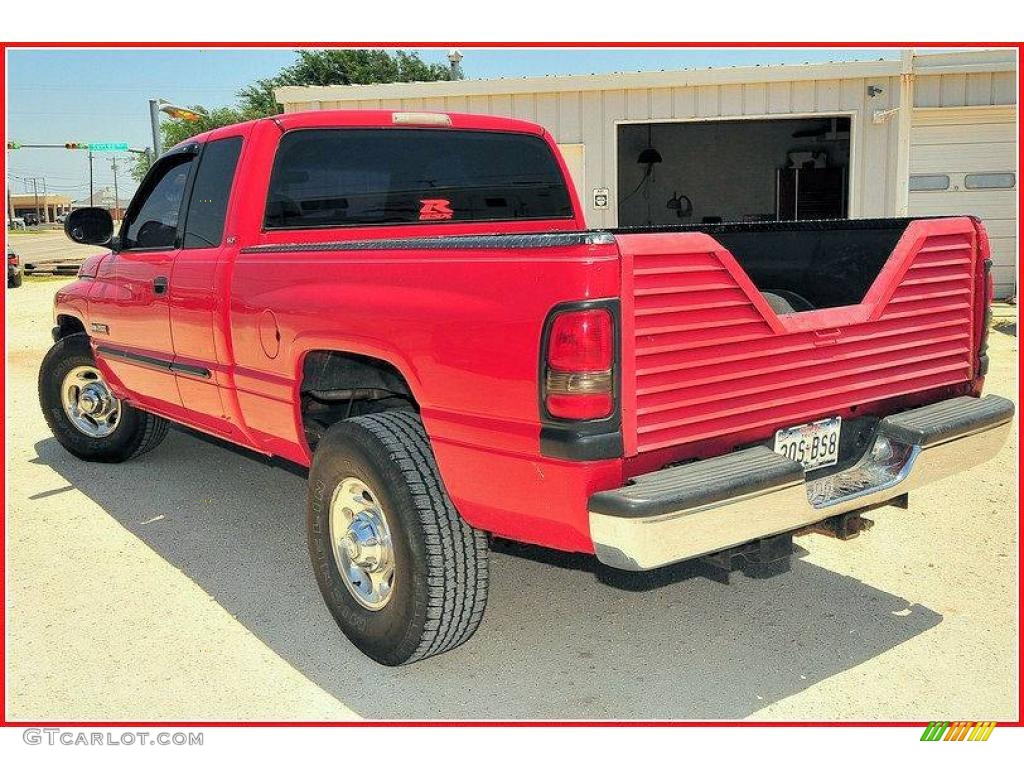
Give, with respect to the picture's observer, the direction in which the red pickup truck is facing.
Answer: facing away from the viewer and to the left of the viewer

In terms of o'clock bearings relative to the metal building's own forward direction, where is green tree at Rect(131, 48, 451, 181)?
The green tree is roughly at 5 o'clock from the metal building.

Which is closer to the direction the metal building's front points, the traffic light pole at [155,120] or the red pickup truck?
the red pickup truck

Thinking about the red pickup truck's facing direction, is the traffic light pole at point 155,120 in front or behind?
in front

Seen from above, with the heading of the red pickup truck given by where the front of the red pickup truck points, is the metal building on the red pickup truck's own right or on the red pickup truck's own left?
on the red pickup truck's own right

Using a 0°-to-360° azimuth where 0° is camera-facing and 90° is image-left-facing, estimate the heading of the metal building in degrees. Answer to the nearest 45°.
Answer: approximately 0°

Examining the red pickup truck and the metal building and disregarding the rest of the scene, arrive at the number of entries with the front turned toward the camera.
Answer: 1

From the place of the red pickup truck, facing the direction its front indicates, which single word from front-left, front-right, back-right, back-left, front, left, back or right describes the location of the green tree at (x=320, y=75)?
front-right

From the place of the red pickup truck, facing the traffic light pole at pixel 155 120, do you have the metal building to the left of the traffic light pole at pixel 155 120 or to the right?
right
